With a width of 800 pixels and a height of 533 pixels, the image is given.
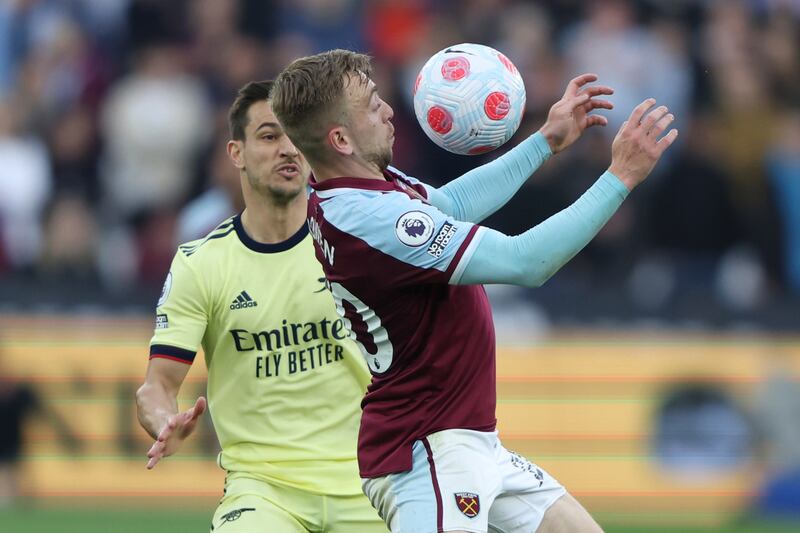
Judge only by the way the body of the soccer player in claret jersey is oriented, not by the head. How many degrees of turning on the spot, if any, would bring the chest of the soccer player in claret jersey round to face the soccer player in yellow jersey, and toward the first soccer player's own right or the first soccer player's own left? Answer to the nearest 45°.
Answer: approximately 135° to the first soccer player's own left

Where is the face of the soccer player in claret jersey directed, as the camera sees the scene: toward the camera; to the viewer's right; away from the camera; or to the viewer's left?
to the viewer's right

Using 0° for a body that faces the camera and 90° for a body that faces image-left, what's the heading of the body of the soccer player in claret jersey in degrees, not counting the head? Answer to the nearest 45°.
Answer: approximately 270°

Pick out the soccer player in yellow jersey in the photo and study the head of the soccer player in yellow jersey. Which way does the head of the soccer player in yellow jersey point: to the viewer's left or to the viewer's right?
to the viewer's right
